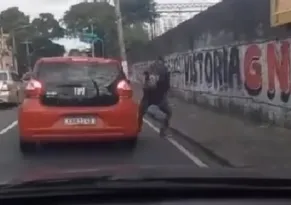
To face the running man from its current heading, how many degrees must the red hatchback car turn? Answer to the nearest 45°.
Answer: approximately 45° to its right

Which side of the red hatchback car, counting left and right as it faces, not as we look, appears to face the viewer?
back
